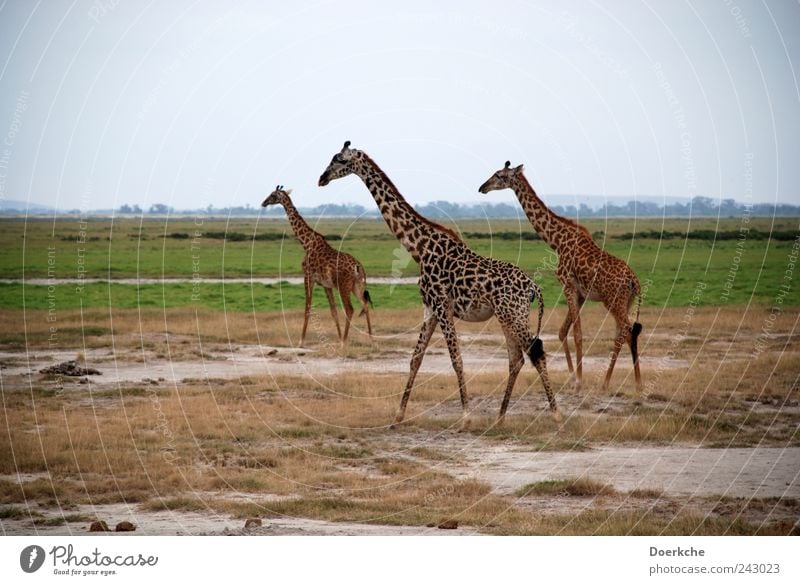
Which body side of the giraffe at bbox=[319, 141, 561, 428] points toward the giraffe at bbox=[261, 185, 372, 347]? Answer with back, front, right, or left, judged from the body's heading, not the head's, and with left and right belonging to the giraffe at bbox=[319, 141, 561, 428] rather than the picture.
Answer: right

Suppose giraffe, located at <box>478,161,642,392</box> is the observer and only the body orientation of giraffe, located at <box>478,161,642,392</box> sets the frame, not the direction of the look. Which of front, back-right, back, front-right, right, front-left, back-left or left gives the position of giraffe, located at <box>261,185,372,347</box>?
front-right

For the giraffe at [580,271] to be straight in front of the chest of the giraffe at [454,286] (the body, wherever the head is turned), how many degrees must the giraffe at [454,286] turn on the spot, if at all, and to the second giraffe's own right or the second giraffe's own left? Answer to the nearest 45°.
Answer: approximately 135° to the second giraffe's own right

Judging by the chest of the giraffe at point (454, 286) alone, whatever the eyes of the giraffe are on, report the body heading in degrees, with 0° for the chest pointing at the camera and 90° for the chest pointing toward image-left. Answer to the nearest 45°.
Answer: approximately 90°

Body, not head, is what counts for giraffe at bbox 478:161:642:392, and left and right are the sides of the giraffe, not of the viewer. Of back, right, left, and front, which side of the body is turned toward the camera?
left

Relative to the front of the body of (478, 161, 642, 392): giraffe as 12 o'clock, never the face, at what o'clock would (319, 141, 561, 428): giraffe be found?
(319, 141, 561, 428): giraffe is roughly at 10 o'clock from (478, 161, 642, 392): giraffe.
